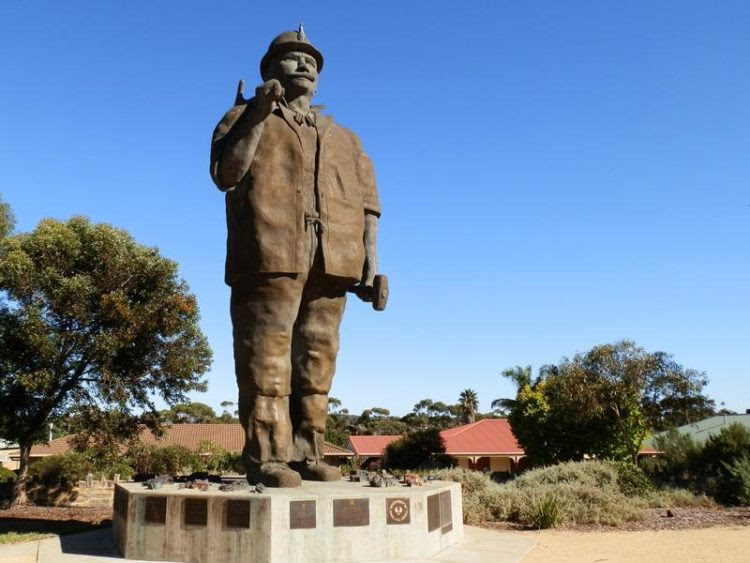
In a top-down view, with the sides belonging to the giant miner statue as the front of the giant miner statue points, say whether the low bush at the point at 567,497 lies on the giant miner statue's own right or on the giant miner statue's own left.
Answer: on the giant miner statue's own left

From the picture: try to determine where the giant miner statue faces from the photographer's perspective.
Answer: facing the viewer and to the right of the viewer

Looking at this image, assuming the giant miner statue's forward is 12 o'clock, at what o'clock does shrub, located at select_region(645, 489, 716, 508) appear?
The shrub is roughly at 9 o'clock from the giant miner statue.

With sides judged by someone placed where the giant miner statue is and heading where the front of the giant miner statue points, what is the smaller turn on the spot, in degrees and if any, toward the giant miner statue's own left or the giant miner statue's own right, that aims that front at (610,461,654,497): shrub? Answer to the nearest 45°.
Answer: approximately 90° to the giant miner statue's own left

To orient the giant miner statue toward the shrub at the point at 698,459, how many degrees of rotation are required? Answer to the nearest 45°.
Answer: approximately 90° to its left

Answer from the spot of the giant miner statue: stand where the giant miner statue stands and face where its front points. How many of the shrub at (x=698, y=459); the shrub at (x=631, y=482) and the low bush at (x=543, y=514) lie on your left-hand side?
3

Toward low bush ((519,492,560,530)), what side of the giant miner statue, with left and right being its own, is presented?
left

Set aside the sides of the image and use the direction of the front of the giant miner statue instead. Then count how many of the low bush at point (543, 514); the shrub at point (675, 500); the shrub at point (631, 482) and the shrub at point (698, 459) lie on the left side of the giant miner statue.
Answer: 4

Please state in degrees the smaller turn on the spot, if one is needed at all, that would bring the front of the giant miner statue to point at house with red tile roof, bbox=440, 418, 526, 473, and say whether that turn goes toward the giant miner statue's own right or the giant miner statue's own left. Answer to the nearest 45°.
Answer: approximately 135° to the giant miner statue's own left
